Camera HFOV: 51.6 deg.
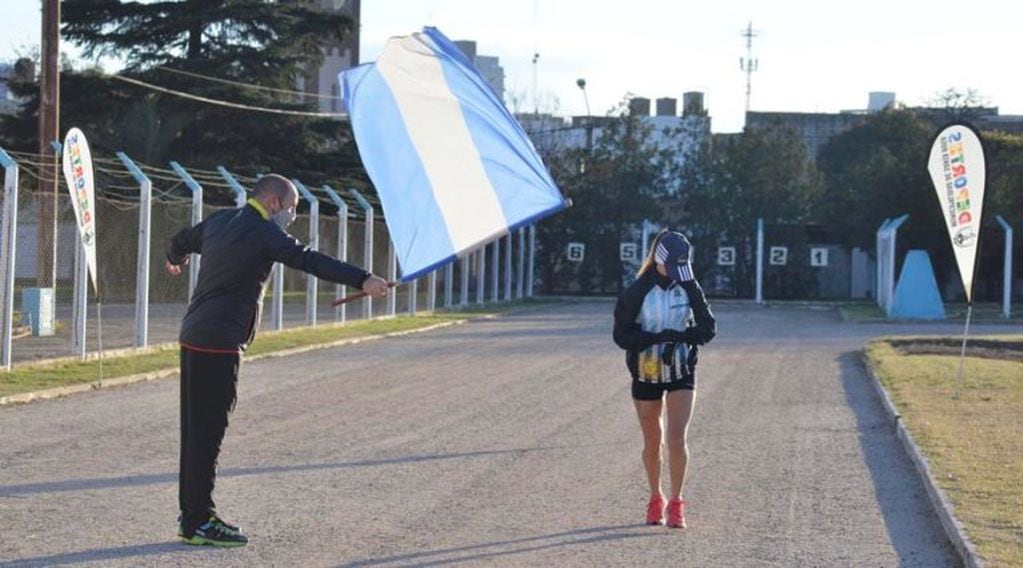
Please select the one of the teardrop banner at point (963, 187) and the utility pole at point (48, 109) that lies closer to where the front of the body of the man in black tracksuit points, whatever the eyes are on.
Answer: the teardrop banner

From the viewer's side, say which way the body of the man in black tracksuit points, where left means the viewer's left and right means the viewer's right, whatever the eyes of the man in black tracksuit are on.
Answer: facing away from the viewer and to the right of the viewer

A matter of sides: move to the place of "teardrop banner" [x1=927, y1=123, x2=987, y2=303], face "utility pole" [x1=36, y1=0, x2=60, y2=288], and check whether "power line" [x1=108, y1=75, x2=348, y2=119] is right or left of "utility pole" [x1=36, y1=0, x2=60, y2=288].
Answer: right

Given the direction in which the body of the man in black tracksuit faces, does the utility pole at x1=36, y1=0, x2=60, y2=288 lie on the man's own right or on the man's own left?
on the man's own left

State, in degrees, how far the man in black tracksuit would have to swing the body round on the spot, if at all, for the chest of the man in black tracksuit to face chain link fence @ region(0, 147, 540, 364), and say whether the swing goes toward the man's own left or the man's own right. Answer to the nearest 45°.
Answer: approximately 45° to the man's own left
